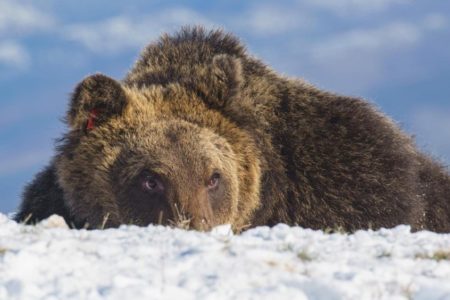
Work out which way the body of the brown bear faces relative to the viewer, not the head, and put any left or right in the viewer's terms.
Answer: facing the viewer and to the left of the viewer

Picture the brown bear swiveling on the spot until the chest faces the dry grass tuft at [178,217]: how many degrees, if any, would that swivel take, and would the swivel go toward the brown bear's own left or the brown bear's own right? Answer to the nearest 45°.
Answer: approximately 45° to the brown bear's own left
